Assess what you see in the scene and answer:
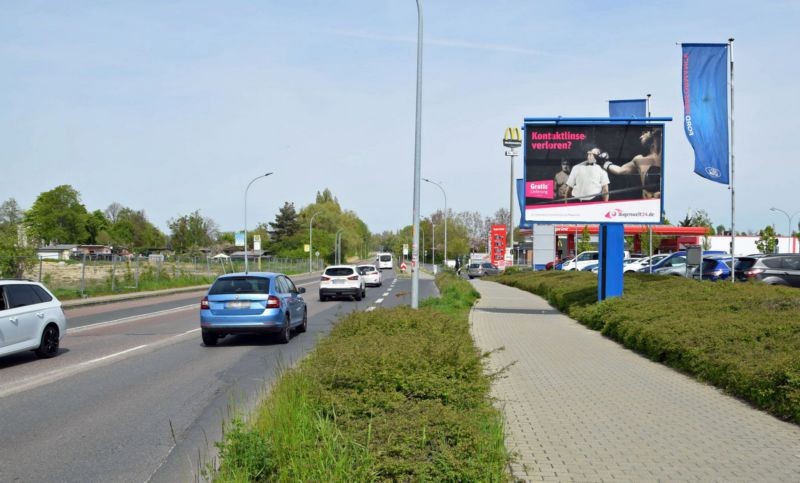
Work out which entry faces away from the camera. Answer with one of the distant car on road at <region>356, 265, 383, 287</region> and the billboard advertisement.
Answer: the distant car on road

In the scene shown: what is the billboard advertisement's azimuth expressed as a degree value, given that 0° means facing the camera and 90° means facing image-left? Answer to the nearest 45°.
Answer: approximately 0°

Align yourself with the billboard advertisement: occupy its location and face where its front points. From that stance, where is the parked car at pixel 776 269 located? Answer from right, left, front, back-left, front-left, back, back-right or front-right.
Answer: back-left

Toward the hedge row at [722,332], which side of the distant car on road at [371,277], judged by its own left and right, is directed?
back

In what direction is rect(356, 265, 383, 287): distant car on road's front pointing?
away from the camera

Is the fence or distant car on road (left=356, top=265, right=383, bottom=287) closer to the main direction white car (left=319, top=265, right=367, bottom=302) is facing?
the distant car on road

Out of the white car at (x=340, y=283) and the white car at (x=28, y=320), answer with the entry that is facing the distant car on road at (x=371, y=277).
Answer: the white car at (x=340, y=283)

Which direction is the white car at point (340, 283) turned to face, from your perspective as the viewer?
facing away from the viewer

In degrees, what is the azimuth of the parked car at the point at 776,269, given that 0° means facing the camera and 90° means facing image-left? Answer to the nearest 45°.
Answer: approximately 225°

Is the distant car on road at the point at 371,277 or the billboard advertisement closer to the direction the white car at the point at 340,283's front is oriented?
the distant car on road

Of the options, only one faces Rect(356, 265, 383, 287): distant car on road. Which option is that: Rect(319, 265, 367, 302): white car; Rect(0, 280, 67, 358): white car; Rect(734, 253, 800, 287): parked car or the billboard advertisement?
Rect(319, 265, 367, 302): white car

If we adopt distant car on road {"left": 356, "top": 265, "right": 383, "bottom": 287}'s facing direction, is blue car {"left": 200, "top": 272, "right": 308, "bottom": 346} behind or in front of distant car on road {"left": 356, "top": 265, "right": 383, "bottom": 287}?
behind

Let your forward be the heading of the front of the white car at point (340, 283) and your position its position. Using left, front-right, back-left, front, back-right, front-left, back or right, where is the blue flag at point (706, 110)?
back-right
